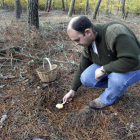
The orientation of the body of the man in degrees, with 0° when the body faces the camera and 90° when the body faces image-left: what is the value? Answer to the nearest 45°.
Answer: approximately 45°

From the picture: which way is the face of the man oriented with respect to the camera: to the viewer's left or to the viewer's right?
to the viewer's left
